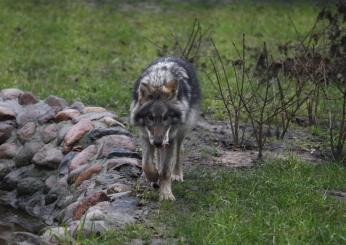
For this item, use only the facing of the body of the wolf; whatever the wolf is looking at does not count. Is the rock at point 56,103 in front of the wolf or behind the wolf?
behind

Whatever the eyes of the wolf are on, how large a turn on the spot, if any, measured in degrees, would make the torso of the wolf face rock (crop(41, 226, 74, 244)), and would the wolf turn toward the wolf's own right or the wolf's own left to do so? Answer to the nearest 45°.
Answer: approximately 45° to the wolf's own right

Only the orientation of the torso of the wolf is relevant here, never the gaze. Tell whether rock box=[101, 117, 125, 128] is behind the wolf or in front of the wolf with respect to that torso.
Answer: behind

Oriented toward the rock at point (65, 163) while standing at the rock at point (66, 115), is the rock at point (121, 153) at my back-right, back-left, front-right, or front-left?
front-left

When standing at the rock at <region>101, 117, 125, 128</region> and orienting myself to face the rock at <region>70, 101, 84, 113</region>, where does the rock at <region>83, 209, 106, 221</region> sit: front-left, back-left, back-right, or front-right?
back-left

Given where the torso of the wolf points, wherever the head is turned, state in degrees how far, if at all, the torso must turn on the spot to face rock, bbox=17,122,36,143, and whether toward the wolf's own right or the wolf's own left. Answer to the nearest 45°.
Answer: approximately 135° to the wolf's own right

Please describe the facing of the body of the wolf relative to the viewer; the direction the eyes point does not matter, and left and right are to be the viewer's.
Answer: facing the viewer

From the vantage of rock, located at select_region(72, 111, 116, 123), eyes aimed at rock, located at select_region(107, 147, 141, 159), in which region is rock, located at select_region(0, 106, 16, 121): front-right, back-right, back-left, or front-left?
back-right

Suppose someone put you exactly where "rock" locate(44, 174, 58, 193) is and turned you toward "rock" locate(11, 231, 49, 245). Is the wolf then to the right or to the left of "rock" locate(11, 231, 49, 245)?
left

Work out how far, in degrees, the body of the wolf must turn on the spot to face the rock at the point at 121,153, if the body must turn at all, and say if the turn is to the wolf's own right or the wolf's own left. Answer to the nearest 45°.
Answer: approximately 135° to the wolf's own right
